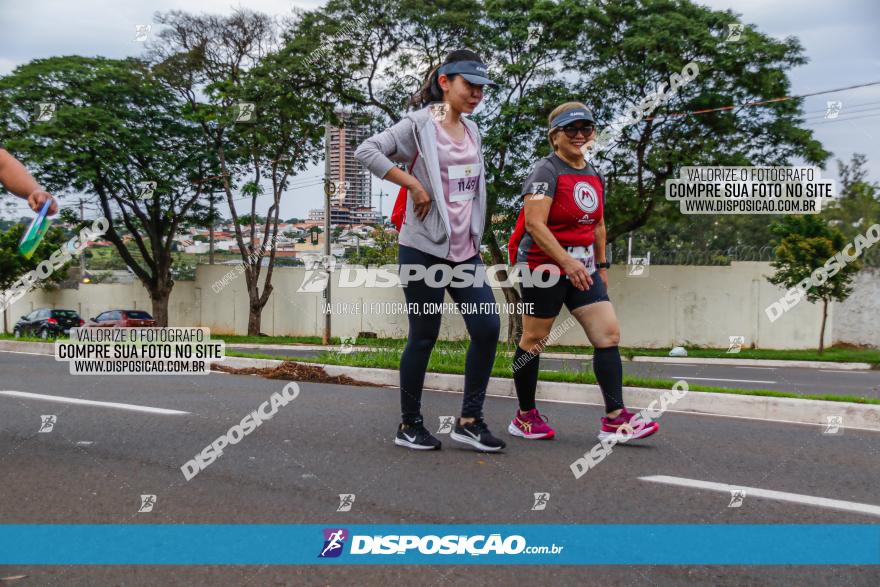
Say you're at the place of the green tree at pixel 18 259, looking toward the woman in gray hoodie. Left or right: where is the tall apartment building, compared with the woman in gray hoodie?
left

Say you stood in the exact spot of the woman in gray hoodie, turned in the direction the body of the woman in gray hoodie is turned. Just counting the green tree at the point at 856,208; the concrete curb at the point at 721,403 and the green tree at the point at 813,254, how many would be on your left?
3

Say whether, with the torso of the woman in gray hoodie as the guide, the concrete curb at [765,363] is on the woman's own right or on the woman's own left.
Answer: on the woman's own left

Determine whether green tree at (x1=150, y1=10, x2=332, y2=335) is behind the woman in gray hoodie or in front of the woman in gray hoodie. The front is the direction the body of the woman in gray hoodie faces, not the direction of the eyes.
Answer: behind

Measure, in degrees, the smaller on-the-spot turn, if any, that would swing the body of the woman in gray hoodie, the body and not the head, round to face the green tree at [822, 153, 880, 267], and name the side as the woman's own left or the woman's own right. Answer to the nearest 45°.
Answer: approximately 90° to the woman's own left

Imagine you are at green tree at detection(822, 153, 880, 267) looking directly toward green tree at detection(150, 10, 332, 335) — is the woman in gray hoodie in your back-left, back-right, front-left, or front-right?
front-left

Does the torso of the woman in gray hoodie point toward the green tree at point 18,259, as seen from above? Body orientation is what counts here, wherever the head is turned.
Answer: no

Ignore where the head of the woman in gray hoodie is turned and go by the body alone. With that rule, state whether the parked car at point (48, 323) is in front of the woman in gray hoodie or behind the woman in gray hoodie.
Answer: behind

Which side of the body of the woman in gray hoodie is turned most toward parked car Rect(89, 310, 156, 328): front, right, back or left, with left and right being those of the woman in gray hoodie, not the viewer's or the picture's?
back

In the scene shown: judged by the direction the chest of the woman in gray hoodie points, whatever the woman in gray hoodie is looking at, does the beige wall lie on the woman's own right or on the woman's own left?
on the woman's own left

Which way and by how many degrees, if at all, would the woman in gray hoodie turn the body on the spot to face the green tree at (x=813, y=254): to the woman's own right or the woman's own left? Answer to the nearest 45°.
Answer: approximately 90° to the woman's own left

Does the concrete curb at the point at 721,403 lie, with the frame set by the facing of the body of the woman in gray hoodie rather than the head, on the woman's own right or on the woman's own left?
on the woman's own left

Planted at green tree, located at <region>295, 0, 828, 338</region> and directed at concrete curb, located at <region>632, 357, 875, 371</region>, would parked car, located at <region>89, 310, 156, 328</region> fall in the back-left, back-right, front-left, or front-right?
back-right

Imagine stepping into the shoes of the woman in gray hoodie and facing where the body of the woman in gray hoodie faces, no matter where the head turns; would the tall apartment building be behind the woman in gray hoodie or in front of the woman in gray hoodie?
behind

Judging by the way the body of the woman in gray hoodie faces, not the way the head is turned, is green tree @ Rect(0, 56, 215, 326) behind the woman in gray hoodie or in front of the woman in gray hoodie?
behind

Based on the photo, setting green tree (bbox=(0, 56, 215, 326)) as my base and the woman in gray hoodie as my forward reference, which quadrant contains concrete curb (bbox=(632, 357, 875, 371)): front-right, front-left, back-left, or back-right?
front-left
